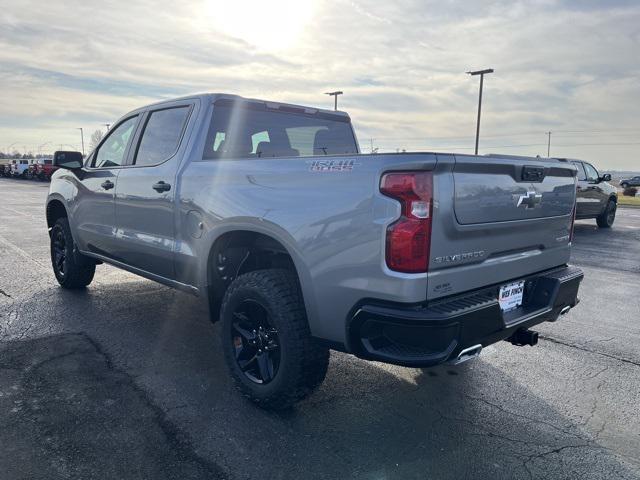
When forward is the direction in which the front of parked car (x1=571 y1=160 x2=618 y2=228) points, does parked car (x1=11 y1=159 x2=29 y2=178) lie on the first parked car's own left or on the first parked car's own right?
on the first parked car's own left

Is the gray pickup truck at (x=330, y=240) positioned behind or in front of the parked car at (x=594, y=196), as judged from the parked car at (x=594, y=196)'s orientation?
behind

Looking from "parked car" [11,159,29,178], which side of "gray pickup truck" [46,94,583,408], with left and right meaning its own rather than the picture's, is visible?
front

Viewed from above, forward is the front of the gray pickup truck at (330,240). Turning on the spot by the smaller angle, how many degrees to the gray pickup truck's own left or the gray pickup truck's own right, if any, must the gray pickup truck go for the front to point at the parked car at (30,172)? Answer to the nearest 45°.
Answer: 0° — it already faces it

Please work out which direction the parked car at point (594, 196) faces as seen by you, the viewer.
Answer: facing away from the viewer and to the right of the viewer

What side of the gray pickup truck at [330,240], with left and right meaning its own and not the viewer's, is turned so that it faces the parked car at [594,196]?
right

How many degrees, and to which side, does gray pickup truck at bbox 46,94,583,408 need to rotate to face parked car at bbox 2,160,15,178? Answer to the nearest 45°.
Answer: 0° — it already faces it

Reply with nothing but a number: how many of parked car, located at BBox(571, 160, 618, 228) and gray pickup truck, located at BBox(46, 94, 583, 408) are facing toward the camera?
0

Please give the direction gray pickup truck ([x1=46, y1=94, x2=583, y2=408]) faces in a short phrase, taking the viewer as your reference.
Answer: facing away from the viewer and to the left of the viewer

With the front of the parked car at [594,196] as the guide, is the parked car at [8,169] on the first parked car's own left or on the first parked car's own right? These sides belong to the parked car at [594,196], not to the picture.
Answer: on the first parked car's own left
